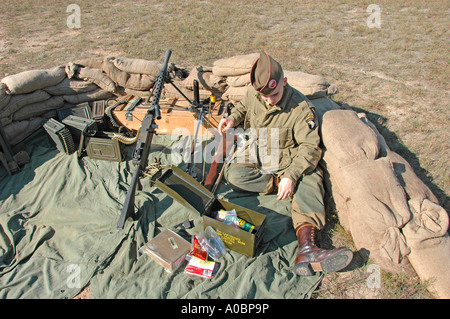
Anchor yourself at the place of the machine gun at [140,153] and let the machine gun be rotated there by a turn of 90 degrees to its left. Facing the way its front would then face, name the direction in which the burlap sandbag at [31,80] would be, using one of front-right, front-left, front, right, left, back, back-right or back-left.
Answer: front-right

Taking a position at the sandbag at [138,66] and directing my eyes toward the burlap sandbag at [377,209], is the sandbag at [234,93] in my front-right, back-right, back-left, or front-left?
front-left

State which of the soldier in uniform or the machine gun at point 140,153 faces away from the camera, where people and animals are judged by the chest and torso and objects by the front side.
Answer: the machine gun

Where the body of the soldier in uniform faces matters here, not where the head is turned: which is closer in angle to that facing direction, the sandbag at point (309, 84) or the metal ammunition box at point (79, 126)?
the metal ammunition box

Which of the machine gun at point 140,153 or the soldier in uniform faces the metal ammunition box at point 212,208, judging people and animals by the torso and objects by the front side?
the soldier in uniform

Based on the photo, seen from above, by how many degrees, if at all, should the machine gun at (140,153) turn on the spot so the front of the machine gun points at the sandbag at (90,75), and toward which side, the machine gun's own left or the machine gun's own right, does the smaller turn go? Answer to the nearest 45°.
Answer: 0° — it already faces it

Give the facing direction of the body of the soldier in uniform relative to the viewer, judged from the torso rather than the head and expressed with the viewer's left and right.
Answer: facing the viewer and to the left of the viewer

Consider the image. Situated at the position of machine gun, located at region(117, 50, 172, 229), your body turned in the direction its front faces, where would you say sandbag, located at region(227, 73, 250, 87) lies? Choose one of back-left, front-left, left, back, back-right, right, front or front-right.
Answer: front-right

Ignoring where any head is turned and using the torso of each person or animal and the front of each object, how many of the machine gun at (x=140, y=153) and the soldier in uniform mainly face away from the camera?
1

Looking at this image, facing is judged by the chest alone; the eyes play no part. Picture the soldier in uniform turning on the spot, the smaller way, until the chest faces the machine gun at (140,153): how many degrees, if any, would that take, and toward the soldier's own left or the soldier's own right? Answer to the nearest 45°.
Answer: approximately 45° to the soldier's own right

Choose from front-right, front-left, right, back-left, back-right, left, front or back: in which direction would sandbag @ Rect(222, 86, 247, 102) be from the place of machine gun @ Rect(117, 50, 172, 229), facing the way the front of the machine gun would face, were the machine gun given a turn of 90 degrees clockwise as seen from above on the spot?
front-left

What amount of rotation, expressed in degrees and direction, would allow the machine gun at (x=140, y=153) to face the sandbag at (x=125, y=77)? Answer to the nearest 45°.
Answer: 0° — it already faces it

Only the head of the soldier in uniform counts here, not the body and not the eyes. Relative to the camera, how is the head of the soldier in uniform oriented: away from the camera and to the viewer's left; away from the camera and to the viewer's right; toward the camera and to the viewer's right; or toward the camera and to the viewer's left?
toward the camera and to the viewer's left

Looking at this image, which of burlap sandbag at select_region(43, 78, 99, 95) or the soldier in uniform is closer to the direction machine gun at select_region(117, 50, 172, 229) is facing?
the burlap sandbag

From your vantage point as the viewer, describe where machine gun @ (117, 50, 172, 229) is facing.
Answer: facing away from the viewer
